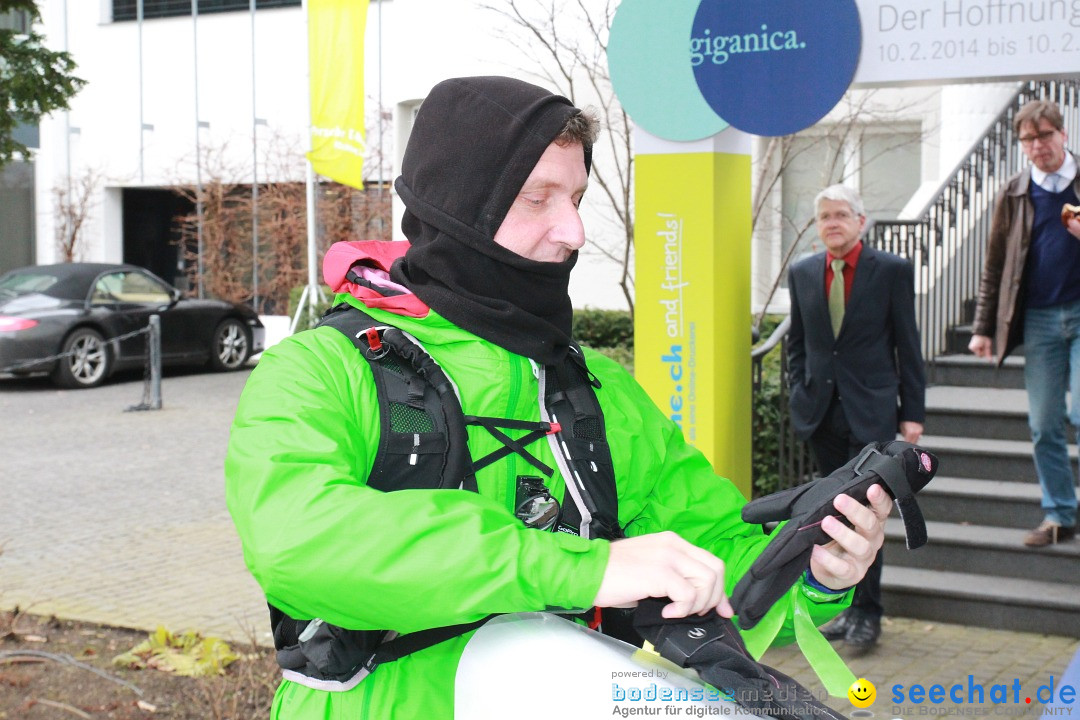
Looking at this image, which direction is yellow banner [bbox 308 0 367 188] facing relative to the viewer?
toward the camera

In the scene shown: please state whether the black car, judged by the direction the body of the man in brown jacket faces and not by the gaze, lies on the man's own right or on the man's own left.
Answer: on the man's own right

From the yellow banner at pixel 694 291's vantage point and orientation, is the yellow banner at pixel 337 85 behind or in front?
behind

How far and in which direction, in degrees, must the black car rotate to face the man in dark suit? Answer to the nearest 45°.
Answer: approximately 135° to its right

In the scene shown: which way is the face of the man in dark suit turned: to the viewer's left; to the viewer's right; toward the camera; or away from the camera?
toward the camera

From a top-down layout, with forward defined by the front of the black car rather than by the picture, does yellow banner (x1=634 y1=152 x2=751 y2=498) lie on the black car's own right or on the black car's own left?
on the black car's own right

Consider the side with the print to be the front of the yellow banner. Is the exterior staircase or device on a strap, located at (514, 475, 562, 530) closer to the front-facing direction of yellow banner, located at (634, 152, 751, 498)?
the device on a strap

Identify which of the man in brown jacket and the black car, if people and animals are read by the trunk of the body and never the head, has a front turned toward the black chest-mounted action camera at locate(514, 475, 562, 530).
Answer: the man in brown jacket

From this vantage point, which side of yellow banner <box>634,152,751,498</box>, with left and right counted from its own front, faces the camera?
front

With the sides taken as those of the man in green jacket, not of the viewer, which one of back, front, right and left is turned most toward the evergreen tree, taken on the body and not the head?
back

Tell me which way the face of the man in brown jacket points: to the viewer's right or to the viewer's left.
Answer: to the viewer's left

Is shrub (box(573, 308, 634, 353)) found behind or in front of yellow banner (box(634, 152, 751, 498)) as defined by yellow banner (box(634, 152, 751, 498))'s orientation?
behind

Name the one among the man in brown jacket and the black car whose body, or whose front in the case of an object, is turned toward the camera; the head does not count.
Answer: the man in brown jacket

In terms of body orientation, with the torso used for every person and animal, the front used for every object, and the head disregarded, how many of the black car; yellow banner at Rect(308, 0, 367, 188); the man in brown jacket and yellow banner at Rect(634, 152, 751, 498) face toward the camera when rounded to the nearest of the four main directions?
3
